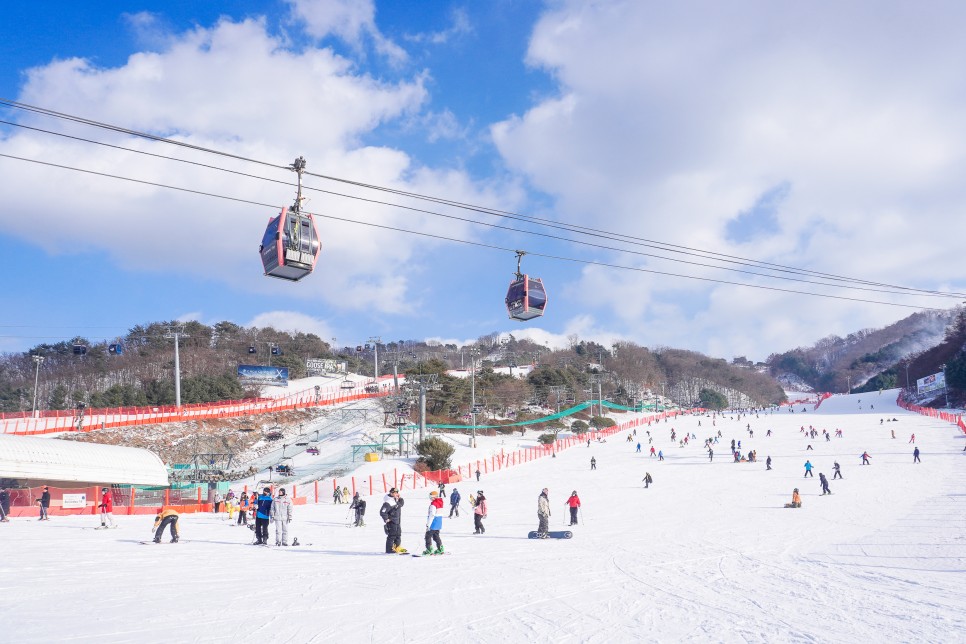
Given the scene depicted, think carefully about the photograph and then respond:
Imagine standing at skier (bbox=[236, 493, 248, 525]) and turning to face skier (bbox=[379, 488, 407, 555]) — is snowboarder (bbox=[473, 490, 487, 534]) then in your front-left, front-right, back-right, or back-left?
front-left

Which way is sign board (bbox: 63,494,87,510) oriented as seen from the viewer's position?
toward the camera

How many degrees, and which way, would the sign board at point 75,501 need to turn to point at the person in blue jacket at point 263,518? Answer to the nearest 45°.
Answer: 0° — it already faces them

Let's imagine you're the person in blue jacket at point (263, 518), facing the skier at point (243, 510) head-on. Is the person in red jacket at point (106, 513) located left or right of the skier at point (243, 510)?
left

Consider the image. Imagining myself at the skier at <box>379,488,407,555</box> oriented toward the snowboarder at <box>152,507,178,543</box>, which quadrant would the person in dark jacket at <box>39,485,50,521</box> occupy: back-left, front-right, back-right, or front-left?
front-right

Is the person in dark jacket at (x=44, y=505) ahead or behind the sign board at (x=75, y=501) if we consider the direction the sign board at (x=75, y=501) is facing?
ahead

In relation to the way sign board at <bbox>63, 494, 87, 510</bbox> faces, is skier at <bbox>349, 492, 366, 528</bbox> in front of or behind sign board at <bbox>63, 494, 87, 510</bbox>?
in front

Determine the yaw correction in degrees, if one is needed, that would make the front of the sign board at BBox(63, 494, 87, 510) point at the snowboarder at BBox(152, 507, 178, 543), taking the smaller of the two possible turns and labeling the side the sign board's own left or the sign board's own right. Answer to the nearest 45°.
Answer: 0° — it already faces them

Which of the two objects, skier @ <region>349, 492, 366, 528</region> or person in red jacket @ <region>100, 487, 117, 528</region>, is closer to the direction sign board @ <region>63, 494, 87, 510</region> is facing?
the person in red jacket

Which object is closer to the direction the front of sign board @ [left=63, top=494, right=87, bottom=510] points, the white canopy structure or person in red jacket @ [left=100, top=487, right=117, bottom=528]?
the person in red jacket

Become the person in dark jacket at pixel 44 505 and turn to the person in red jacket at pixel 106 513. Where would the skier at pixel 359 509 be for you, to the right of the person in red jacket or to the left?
left
